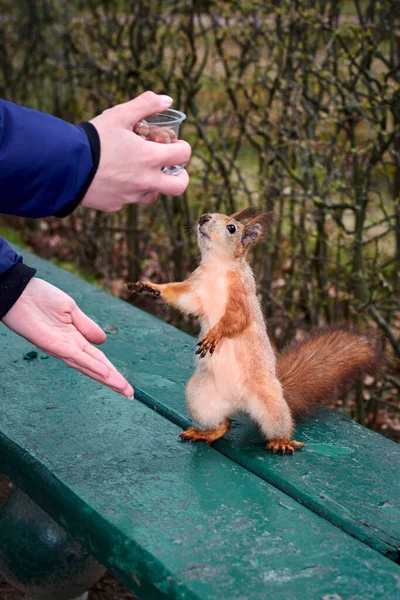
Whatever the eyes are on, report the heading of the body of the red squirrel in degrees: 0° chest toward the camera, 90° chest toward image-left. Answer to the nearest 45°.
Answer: approximately 45°
